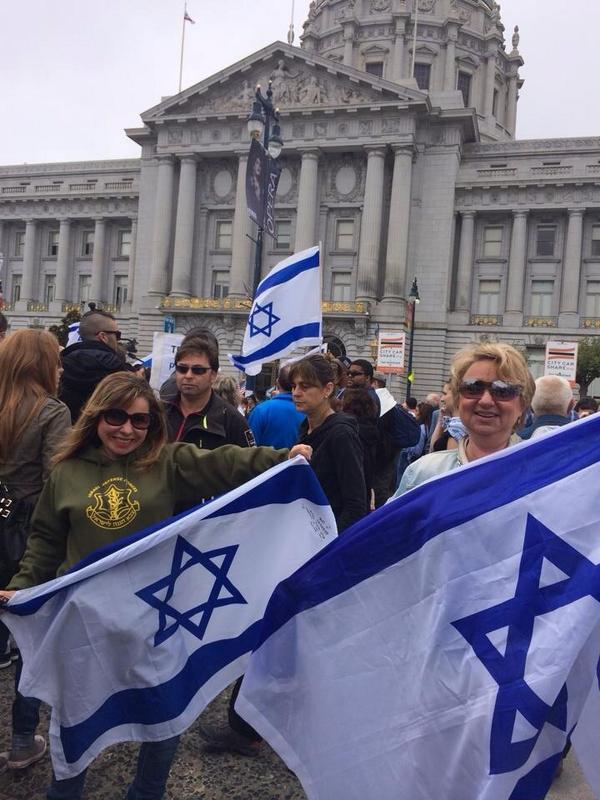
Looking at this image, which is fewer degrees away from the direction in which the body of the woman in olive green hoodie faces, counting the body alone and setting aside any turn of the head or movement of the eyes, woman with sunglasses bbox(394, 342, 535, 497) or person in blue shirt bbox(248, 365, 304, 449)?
the woman with sunglasses

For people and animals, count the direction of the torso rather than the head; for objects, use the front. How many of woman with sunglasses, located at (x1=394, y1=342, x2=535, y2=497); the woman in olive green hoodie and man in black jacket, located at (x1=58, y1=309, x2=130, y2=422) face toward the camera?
2

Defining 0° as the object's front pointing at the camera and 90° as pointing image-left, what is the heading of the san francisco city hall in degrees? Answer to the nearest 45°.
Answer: approximately 45°

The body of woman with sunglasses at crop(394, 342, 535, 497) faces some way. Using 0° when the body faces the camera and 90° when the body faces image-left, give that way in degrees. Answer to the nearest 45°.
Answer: approximately 0°

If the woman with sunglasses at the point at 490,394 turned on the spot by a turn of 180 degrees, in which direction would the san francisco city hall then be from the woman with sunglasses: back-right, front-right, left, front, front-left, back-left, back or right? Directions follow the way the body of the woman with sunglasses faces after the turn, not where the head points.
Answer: front
